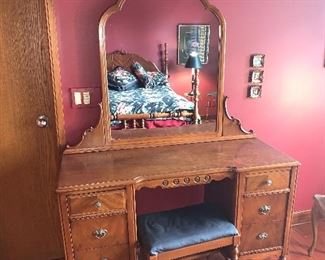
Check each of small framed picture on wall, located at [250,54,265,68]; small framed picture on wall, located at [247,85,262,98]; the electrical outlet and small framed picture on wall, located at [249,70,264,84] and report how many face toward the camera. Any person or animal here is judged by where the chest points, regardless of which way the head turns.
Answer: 4

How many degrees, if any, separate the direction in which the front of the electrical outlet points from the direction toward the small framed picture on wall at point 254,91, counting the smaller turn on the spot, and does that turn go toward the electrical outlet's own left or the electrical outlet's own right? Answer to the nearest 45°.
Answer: approximately 90° to the electrical outlet's own left

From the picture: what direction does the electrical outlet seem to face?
toward the camera

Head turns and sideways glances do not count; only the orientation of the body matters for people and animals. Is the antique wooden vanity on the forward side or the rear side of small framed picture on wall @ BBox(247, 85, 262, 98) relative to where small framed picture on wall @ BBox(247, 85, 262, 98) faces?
on the forward side

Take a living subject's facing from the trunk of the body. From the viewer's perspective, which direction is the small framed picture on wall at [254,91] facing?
toward the camera

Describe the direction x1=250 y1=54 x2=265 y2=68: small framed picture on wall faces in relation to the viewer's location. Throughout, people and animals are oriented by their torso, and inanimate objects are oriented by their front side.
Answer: facing the viewer

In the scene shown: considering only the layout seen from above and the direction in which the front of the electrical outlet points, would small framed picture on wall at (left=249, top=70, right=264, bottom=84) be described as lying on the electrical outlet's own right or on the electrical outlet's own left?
on the electrical outlet's own left

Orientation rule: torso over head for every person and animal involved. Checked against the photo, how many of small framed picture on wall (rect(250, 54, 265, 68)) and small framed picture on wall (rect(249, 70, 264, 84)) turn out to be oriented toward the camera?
2

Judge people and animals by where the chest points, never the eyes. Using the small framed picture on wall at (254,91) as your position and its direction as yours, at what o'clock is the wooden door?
The wooden door is roughly at 2 o'clock from the small framed picture on wall.

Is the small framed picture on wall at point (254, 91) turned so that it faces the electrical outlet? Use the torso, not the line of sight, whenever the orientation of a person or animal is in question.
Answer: no

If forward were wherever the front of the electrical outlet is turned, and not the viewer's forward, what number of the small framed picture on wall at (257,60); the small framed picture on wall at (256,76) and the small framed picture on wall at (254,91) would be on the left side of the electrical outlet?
3

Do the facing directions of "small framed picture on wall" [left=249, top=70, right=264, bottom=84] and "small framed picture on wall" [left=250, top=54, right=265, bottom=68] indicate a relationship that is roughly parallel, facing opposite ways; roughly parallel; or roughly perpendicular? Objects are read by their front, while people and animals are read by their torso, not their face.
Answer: roughly parallel
